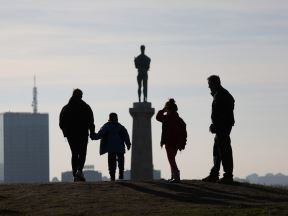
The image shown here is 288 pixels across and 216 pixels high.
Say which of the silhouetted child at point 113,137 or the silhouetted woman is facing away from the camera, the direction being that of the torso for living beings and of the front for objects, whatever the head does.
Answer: the silhouetted child

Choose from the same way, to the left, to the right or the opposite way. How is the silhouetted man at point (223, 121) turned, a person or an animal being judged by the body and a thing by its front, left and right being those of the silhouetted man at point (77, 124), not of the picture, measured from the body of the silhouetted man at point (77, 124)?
to the left

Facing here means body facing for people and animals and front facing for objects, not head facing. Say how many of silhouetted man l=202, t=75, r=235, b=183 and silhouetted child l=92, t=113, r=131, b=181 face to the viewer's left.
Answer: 1

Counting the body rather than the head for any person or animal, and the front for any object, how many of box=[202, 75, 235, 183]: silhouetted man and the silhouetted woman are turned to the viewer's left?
2

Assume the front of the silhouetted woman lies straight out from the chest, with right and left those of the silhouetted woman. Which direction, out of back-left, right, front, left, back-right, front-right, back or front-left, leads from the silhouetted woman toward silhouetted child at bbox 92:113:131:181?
front-right

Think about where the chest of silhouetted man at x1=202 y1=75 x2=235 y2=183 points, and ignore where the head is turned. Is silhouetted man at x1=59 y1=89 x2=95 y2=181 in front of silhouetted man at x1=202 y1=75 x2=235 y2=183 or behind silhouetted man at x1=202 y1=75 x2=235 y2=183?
in front

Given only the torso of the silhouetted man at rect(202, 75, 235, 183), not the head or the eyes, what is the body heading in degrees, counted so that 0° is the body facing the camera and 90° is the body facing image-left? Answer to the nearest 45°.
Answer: approximately 90°

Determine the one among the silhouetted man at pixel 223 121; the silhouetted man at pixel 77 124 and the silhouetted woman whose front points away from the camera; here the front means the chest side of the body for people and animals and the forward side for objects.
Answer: the silhouetted man at pixel 77 124

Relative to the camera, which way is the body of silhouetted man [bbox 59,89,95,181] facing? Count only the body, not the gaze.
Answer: away from the camera

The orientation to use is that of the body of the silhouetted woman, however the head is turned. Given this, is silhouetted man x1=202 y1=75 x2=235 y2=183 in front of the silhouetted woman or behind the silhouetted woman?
behind

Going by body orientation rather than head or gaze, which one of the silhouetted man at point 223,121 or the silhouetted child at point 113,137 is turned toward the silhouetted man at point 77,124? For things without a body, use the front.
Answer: the silhouetted man at point 223,121

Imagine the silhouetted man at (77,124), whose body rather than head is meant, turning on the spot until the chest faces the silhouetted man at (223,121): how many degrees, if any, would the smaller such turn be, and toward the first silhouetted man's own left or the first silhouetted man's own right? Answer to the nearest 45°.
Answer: approximately 90° to the first silhouetted man's own right
